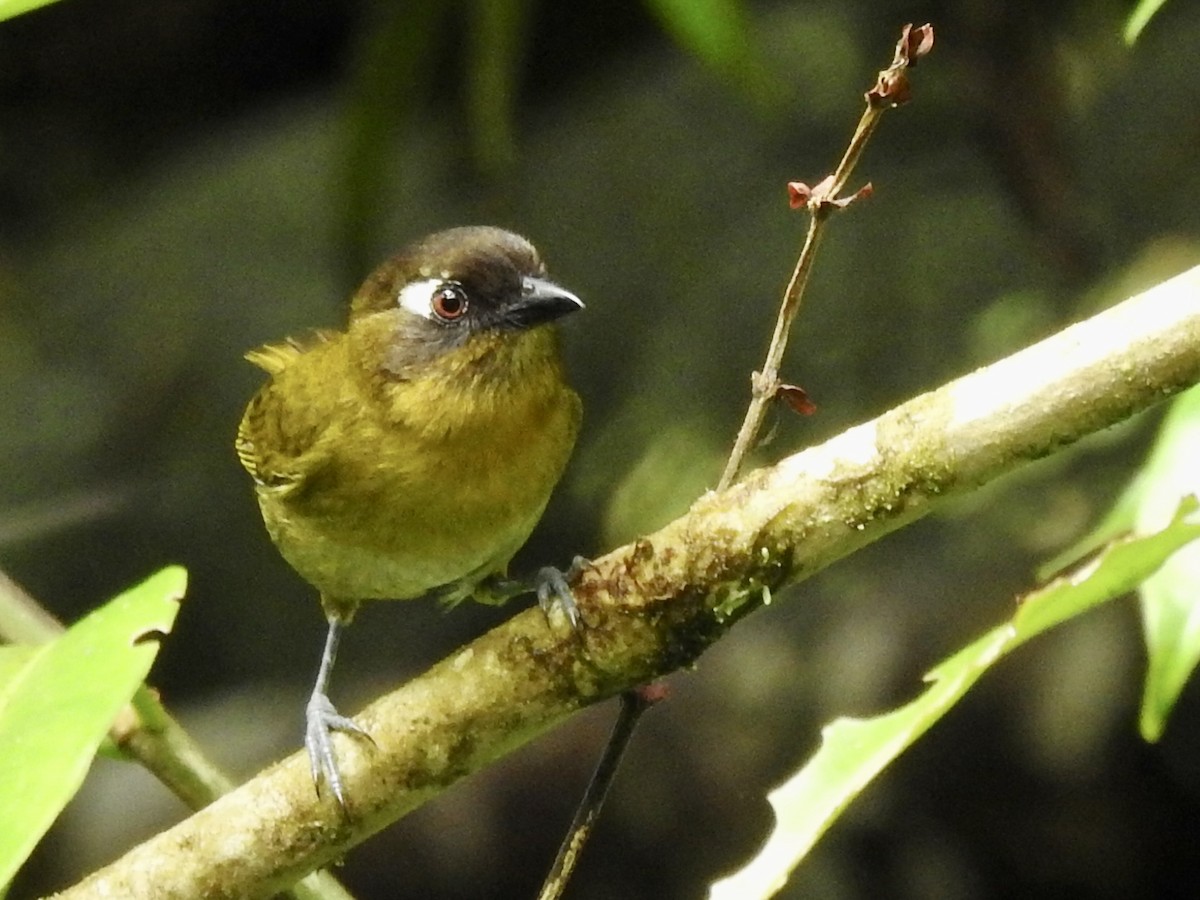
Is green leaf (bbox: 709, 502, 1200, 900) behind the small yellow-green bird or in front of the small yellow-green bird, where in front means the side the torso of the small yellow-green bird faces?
in front

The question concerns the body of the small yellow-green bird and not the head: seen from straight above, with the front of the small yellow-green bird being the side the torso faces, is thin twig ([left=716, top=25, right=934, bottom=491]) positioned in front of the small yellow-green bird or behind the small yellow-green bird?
in front

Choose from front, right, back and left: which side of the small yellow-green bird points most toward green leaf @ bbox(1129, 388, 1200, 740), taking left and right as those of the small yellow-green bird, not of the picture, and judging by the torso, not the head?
left

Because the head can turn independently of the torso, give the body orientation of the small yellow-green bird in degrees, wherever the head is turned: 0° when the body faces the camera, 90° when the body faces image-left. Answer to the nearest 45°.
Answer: approximately 315°
